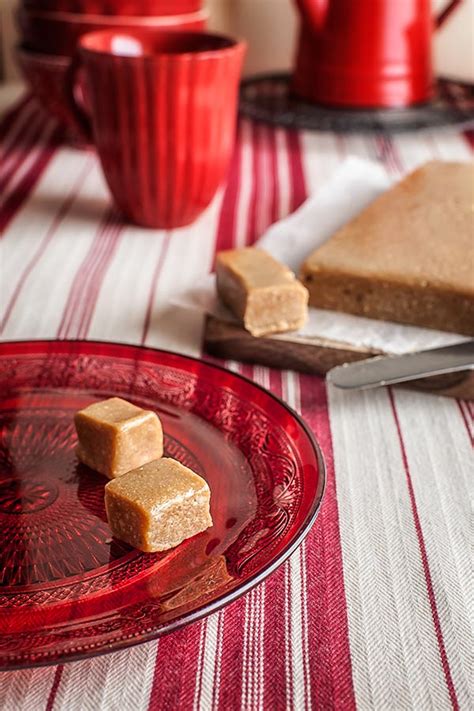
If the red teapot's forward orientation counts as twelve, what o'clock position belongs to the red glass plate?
The red glass plate is roughly at 11 o'clock from the red teapot.

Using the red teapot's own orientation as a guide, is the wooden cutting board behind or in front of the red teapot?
in front

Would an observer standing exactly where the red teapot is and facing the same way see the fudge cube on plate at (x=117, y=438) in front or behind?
in front

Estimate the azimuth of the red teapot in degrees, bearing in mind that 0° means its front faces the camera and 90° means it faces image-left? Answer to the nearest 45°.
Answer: approximately 45°

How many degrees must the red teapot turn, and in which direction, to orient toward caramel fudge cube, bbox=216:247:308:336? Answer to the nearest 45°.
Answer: approximately 45° to its left

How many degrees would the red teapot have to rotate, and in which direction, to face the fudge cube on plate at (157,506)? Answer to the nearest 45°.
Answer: approximately 45° to its left

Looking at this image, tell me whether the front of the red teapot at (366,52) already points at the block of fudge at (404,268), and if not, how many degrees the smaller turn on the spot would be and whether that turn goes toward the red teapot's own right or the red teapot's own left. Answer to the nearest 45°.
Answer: approximately 45° to the red teapot's own left
